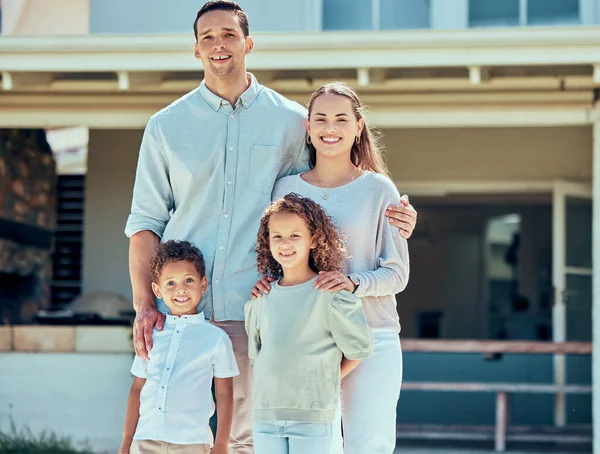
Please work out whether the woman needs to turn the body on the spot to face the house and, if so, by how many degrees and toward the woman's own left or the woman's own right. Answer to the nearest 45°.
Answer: approximately 180°

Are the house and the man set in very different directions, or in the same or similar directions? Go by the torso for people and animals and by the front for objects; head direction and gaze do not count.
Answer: same or similar directions

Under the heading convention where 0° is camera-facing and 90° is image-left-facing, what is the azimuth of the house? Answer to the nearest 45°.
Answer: approximately 0°

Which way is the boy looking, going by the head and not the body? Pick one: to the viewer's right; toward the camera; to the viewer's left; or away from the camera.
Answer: toward the camera

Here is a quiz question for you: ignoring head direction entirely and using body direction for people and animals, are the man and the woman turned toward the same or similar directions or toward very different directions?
same or similar directions

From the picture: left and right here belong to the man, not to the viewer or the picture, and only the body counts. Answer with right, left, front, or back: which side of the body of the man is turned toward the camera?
front

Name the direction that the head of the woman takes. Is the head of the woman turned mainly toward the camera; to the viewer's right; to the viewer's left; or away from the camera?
toward the camera

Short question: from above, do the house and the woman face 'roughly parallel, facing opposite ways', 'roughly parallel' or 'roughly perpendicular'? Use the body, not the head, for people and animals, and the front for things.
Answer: roughly parallel

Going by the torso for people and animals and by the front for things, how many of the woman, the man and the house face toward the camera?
3

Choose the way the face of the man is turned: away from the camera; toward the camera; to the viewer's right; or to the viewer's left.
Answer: toward the camera

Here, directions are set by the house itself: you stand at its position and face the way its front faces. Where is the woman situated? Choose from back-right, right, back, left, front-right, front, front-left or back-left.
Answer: front

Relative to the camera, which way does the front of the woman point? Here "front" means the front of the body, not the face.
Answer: toward the camera
